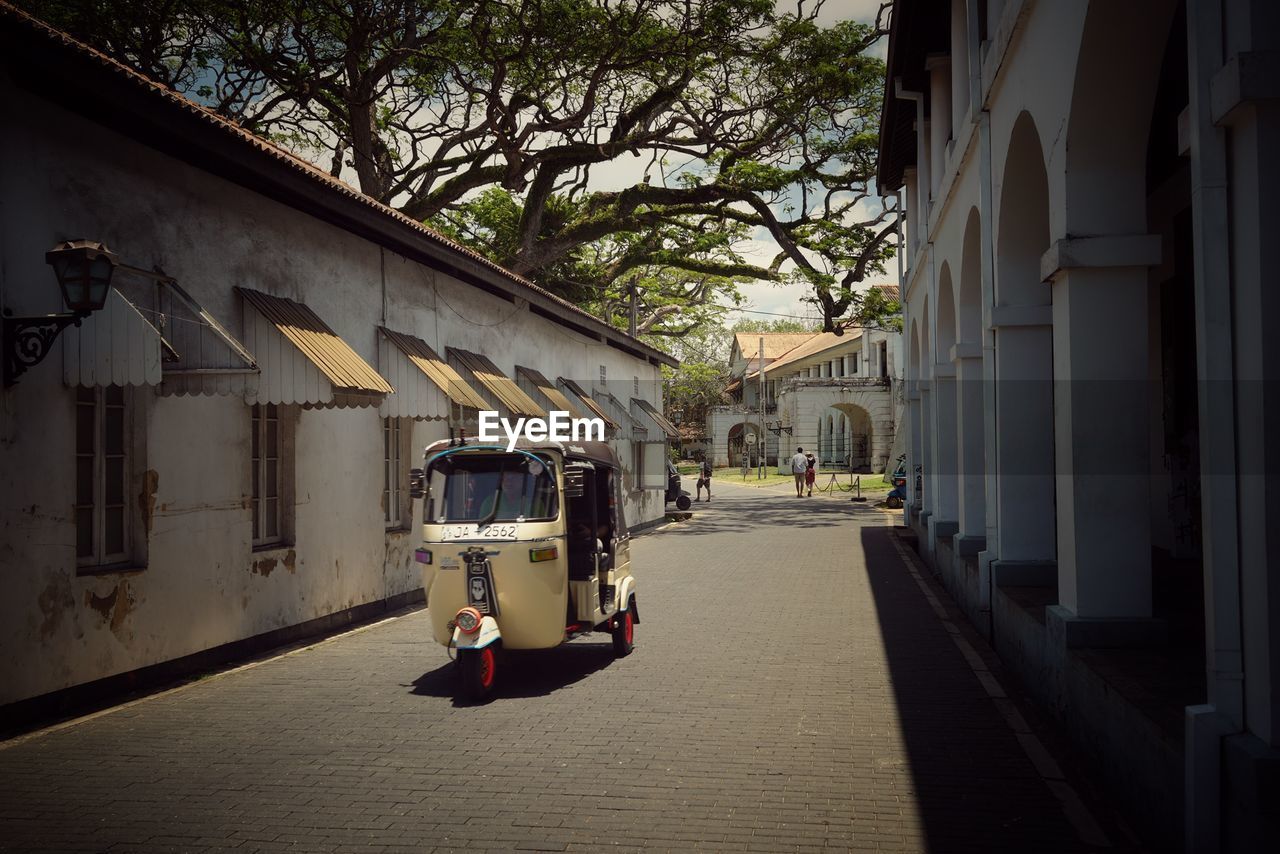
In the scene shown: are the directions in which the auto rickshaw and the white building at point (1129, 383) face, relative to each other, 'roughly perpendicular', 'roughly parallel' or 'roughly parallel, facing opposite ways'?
roughly perpendicular

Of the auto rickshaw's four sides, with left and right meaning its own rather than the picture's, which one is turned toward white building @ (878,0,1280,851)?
left

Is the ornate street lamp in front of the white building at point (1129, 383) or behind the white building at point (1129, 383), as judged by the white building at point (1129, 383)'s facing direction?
in front

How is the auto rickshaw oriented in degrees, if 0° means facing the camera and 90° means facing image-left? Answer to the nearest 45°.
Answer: approximately 45°

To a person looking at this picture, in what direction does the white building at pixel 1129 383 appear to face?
facing to the left of the viewer

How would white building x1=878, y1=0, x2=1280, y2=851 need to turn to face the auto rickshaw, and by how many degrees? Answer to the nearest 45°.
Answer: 0° — it already faces it

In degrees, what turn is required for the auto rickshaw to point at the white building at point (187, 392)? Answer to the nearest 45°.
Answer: approximately 45° to its right

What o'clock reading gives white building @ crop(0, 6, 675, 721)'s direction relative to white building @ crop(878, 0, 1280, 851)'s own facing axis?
white building @ crop(0, 6, 675, 721) is roughly at 12 o'clock from white building @ crop(878, 0, 1280, 851).
